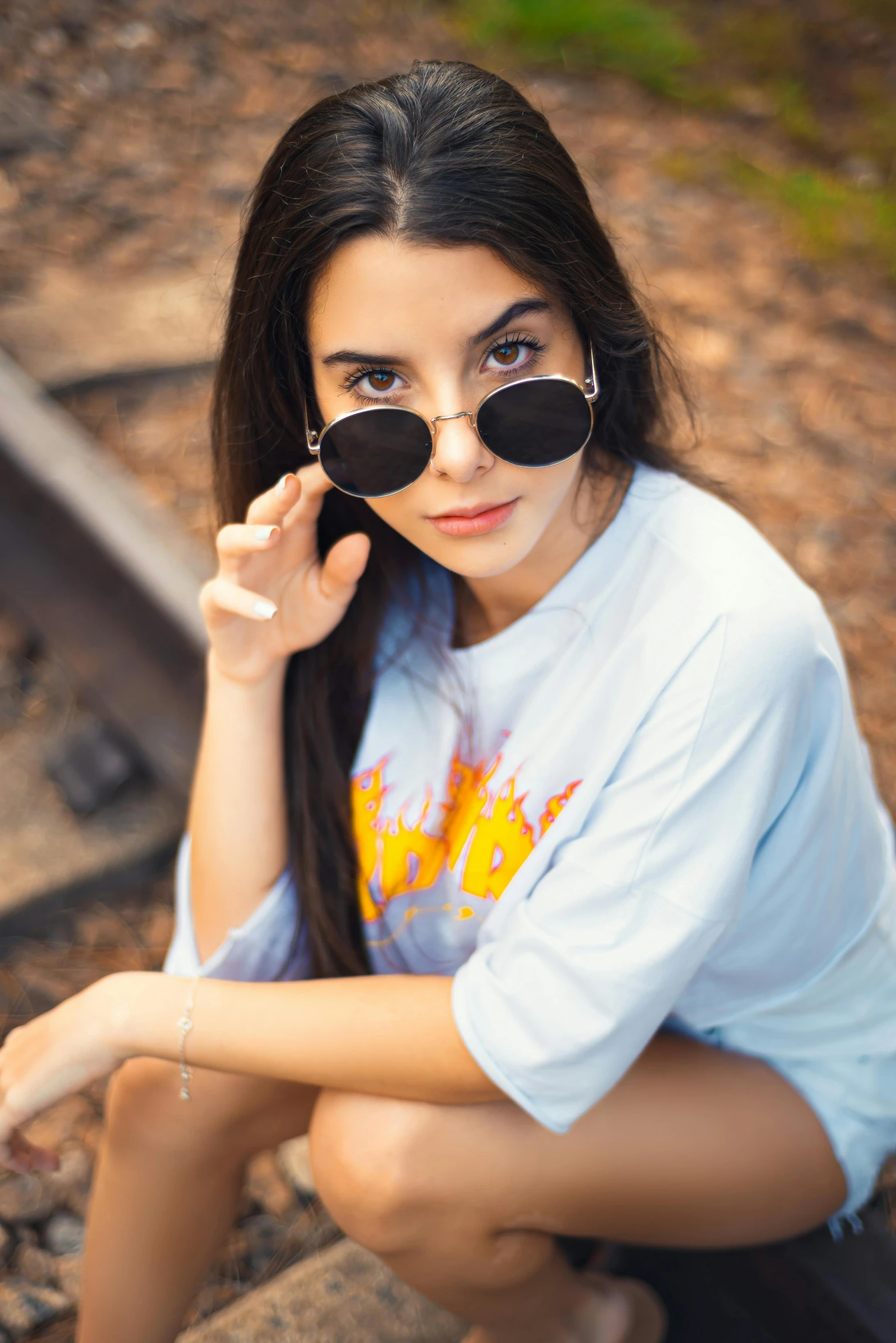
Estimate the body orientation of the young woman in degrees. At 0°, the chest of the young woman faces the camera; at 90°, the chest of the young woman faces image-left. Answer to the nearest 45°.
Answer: approximately 45°

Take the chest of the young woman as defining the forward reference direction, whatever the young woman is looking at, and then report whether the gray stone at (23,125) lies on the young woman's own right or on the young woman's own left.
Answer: on the young woman's own right
